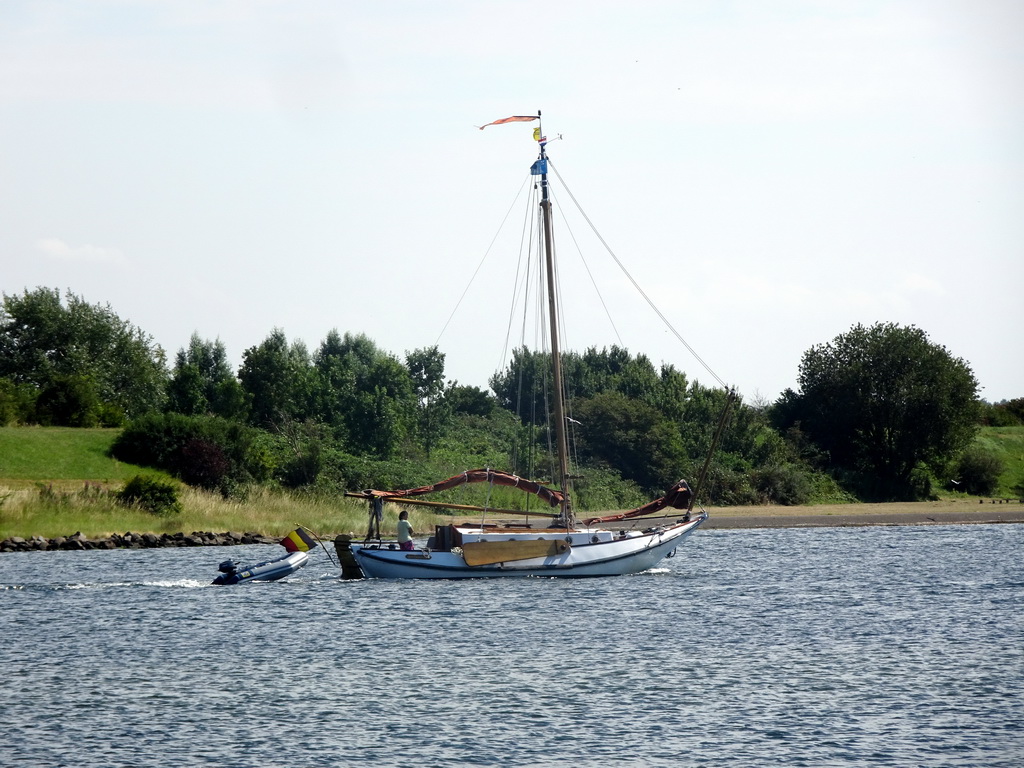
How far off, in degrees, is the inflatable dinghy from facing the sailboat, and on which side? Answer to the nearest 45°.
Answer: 0° — it already faces it

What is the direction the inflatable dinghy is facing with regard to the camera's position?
facing to the right of the viewer

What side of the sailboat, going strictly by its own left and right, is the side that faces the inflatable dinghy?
back

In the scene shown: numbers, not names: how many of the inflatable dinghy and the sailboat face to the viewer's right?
2

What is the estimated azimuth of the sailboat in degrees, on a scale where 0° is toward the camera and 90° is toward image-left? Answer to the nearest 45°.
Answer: approximately 270°
